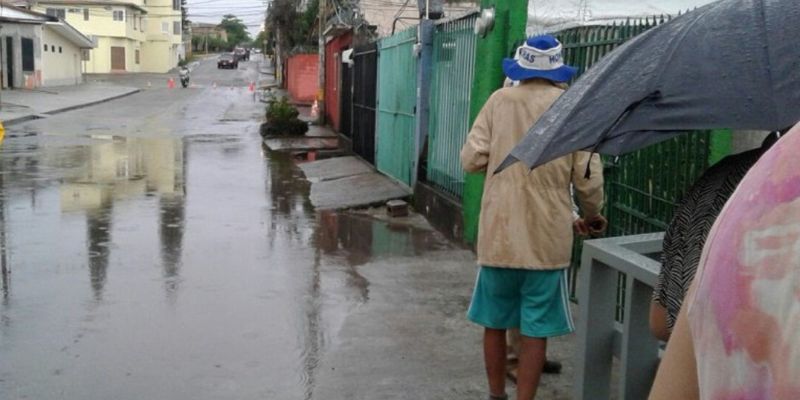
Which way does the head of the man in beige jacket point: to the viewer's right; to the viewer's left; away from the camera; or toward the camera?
away from the camera

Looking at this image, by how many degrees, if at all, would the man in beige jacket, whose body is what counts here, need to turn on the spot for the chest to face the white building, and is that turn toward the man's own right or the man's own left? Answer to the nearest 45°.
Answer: approximately 45° to the man's own left

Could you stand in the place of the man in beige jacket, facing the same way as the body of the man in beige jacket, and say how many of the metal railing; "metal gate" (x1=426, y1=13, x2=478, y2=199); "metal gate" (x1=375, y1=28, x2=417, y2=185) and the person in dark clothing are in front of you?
2

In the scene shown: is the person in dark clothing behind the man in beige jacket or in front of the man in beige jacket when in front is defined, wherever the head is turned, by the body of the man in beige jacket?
behind

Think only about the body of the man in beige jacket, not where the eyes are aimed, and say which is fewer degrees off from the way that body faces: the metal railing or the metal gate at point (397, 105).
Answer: the metal gate

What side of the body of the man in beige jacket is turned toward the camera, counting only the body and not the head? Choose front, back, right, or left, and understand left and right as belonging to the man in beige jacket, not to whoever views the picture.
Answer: back

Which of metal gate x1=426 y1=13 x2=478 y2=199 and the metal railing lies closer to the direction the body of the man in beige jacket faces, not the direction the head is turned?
the metal gate
